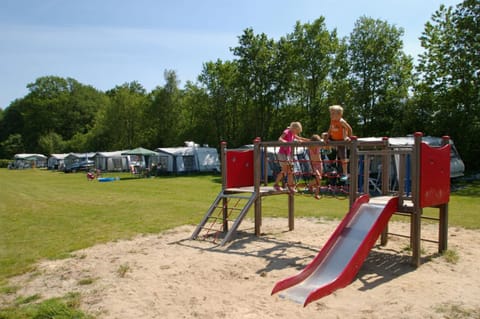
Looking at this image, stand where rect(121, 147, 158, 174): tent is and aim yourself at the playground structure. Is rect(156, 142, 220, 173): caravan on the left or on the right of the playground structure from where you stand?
left

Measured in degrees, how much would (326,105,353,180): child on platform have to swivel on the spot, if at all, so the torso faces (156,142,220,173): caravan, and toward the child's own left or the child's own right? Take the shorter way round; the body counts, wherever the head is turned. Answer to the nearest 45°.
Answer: approximately 90° to the child's own right

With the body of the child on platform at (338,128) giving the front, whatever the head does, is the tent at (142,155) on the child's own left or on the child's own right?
on the child's own right

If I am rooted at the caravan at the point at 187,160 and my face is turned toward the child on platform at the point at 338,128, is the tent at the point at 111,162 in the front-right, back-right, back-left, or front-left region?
back-right

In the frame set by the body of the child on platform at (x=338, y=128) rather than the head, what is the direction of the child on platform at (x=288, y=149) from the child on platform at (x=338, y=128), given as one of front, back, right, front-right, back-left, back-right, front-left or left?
right

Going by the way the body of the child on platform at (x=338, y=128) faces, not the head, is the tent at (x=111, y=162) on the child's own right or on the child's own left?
on the child's own right

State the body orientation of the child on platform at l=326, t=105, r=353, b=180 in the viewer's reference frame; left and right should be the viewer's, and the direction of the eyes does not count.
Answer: facing the viewer and to the left of the viewer
